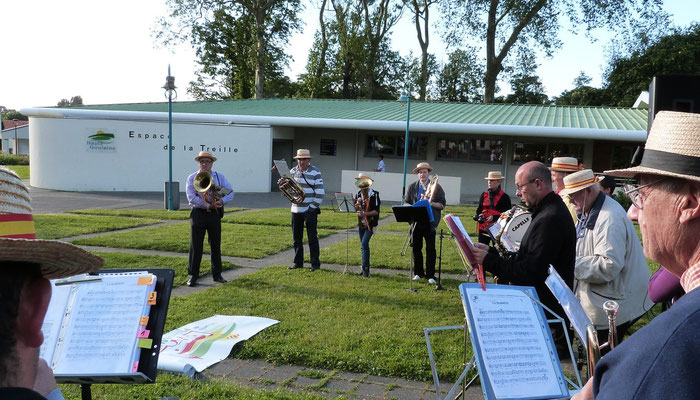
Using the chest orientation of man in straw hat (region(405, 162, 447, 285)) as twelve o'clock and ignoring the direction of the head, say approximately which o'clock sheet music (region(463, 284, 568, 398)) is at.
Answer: The sheet music is roughly at 12 o'clock from the man in straw hat.

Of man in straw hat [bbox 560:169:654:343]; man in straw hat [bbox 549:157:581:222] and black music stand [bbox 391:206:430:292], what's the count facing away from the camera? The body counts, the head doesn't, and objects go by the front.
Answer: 1

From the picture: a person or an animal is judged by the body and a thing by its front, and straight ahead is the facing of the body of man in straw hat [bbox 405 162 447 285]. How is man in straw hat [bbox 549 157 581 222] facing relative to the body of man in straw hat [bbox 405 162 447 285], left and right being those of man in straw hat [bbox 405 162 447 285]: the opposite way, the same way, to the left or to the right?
to the right

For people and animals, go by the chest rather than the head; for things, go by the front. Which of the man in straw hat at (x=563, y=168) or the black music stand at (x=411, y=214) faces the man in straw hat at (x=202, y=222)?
the man in straw hat at (x=563, y=168)

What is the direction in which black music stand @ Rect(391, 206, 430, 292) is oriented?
away from the camera

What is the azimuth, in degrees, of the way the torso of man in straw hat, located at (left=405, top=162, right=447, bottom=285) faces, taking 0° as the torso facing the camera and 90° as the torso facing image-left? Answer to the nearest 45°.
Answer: approximately 0°

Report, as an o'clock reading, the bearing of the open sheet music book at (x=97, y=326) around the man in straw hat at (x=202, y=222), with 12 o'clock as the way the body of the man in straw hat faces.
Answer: The open sheet music book is roughly at 12 o'clock from the man in straw hat.

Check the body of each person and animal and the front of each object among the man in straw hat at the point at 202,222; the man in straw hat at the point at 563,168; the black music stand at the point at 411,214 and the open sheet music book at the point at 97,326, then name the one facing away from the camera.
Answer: the black music stand

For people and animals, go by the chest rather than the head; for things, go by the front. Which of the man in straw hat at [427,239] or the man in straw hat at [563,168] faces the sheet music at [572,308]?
the man in straw hat at [427,239]

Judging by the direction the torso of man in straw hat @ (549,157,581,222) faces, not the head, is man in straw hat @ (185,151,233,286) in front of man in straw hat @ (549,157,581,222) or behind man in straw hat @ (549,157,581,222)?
in front

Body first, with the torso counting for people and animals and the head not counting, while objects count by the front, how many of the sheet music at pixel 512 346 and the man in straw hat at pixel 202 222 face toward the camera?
2

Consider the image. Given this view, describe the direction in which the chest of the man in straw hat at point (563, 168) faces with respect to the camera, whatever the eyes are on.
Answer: to the viewer's left

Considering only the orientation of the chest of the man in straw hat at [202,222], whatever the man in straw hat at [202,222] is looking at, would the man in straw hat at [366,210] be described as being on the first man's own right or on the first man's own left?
on the first man's own left
